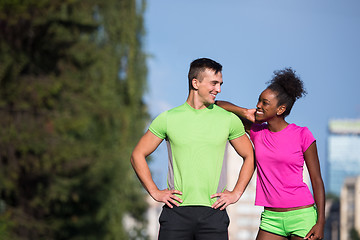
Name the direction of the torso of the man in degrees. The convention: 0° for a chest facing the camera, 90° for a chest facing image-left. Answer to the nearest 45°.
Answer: approximately 0°

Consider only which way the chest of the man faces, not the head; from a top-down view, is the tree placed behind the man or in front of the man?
behind

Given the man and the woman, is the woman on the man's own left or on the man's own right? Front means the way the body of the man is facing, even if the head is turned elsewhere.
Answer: on the man's own left
